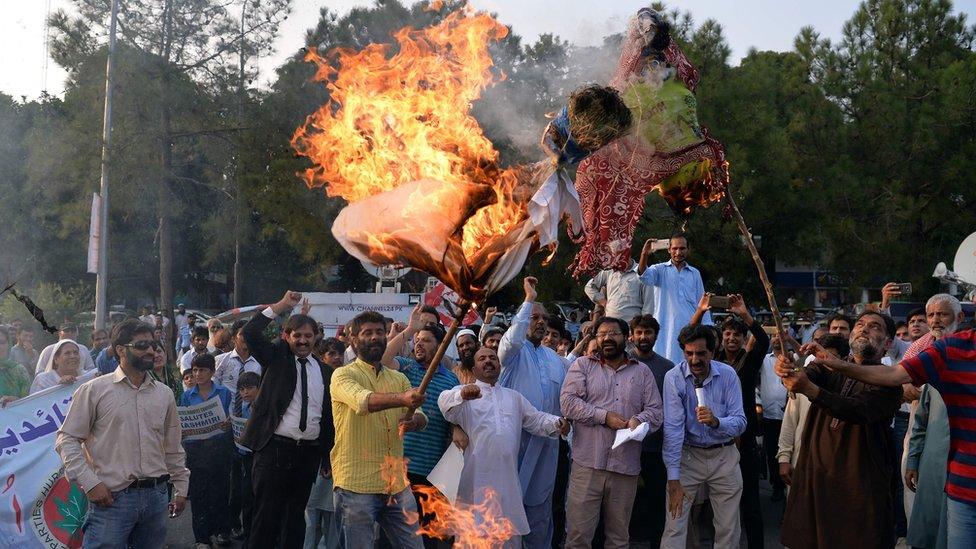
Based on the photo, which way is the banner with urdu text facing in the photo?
toward the camera

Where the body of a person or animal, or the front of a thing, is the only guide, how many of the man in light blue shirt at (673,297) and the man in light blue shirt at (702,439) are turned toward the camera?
2

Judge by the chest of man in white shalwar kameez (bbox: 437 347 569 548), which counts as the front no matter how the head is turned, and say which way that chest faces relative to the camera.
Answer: toward the camera

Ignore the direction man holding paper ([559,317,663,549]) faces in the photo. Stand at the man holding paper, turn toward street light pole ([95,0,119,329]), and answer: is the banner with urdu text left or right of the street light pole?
left

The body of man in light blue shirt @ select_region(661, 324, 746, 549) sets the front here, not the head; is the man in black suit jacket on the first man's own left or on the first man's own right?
on the first man's own right

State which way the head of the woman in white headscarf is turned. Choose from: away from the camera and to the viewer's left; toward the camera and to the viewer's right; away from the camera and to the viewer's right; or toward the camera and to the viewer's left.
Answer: toward the camera and to the viewer's right

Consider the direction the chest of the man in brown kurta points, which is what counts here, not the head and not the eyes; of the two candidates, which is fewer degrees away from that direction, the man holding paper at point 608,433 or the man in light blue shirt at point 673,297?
the man holding paper

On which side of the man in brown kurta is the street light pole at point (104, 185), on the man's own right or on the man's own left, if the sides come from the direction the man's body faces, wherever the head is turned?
on the man's own right

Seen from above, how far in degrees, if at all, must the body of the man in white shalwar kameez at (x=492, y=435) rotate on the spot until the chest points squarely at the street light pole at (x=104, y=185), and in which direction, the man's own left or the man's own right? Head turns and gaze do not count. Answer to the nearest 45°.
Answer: approximately 135° to the man's own right

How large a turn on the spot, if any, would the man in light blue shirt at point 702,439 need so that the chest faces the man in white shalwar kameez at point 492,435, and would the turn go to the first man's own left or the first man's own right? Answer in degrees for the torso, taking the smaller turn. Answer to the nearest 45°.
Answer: approximately 45° to the first man's own right

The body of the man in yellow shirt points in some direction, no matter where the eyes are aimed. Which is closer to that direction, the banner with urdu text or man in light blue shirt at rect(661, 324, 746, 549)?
the man in light blue shirt

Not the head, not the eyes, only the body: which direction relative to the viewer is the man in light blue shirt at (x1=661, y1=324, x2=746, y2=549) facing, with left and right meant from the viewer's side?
facing the viewer
